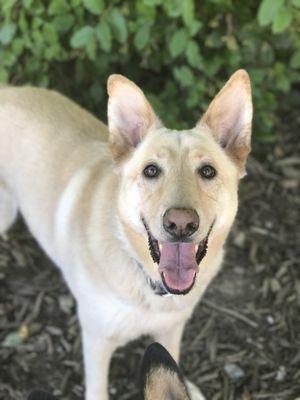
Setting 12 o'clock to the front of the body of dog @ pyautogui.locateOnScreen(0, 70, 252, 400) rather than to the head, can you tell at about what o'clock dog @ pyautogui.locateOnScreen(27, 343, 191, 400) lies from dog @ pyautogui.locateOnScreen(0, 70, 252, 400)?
dog @ pyautogui.locateOnScreen(27, 343, 191, 400) is roughly at 1 o'clock from dog @ pyautogui.locateOnScreen(0, 70, 252, 400).

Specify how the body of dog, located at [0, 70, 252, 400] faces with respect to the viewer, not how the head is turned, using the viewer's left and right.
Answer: facing the viewer and to the right of the viewer
